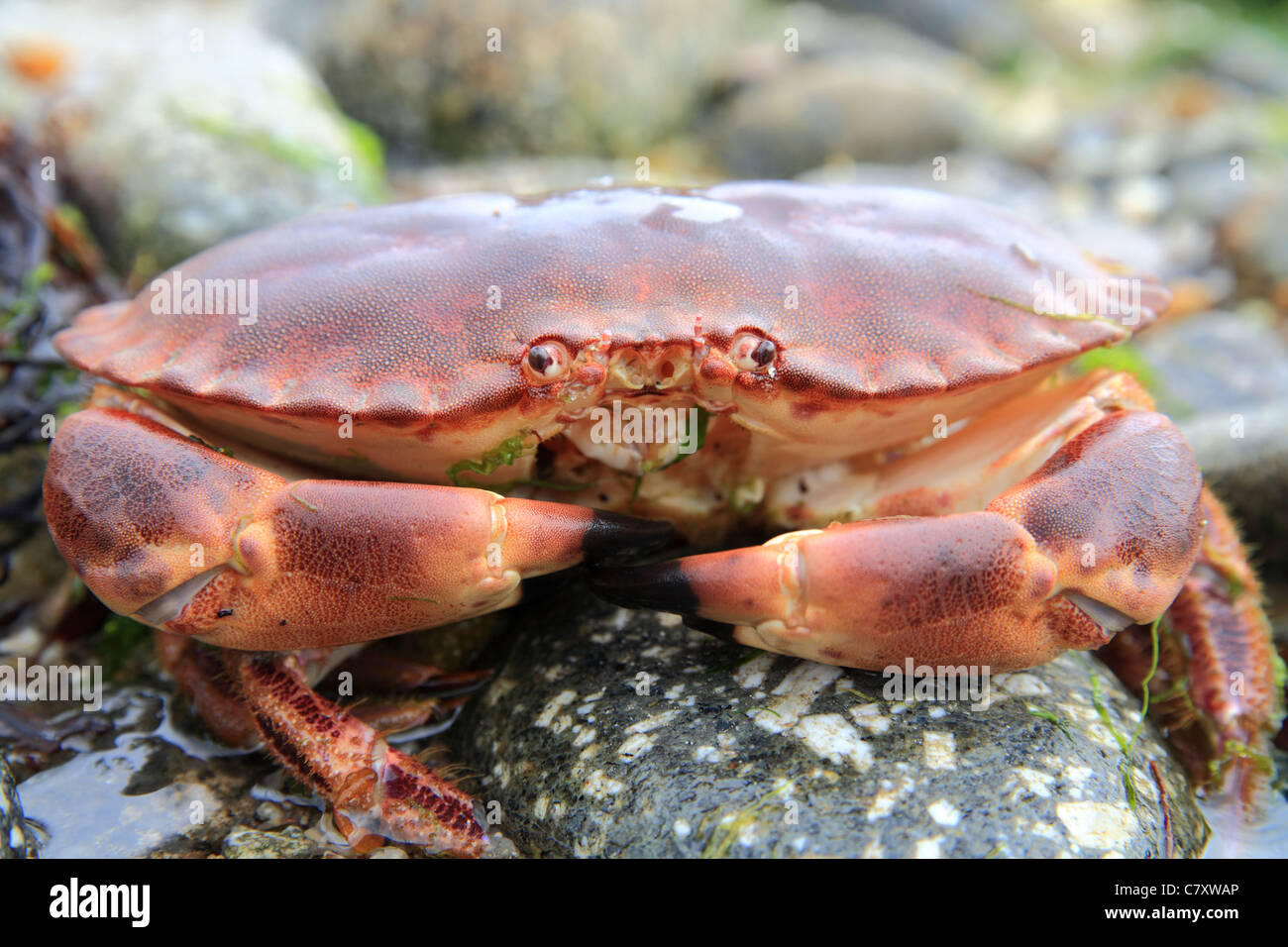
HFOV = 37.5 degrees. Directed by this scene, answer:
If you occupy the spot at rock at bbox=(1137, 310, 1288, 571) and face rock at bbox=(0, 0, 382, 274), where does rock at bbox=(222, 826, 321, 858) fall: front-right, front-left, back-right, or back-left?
front-left

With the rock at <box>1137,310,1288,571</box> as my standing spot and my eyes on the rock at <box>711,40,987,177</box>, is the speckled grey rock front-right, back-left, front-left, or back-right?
back-left

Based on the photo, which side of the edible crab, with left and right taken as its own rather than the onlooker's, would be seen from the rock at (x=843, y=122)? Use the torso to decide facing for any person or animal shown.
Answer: back

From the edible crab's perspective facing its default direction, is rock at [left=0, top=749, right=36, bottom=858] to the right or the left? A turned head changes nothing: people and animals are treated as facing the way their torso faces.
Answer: on its right

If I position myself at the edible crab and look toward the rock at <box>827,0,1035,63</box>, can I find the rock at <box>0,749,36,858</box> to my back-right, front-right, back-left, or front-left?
back-left

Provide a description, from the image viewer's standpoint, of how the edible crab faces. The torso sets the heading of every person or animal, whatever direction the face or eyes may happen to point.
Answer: facing the viewer

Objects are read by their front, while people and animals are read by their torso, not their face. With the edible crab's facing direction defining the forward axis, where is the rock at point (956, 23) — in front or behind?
behind

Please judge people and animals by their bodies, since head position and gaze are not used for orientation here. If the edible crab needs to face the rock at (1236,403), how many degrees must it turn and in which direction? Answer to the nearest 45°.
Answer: approximately 135° to its left

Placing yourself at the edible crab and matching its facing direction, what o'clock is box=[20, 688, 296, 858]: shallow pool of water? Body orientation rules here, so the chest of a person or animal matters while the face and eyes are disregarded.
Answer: The shallow pool of water is roughly at 3 o'clock from the edible crab.

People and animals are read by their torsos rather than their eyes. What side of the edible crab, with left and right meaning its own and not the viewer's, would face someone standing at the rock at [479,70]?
back

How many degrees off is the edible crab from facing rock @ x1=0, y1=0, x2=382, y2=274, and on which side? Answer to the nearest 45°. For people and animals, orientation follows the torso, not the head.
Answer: approximately 135° to its right
